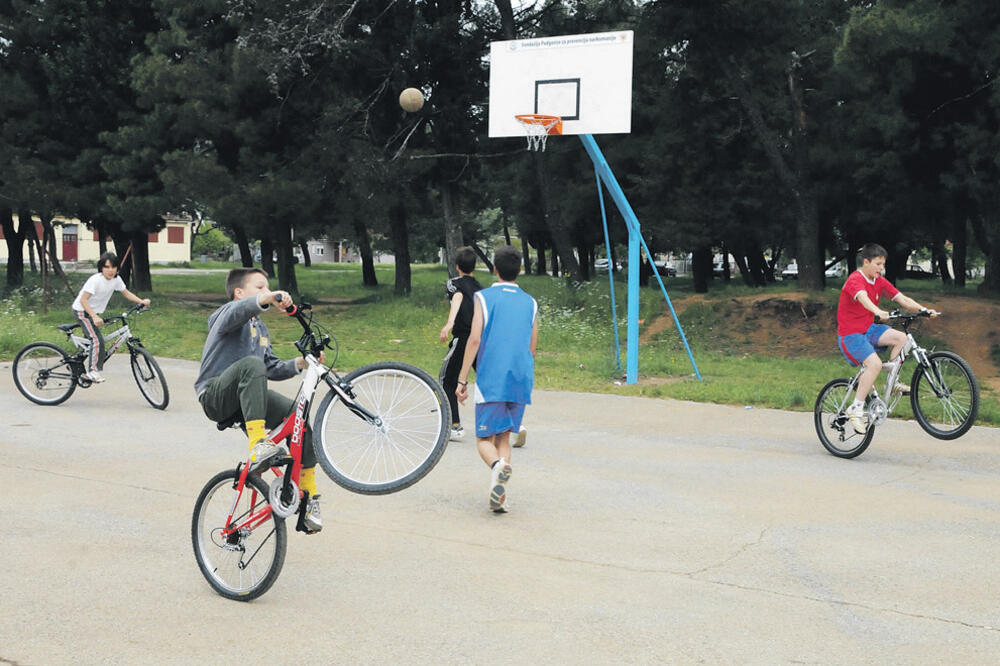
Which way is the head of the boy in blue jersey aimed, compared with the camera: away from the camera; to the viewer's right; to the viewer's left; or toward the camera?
away from the camera

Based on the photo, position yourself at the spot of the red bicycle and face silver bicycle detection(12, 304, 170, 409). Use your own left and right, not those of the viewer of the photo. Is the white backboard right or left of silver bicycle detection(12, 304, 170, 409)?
right

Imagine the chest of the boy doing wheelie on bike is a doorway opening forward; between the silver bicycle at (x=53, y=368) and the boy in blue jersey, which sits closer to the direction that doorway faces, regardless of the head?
the boy in blue jersey

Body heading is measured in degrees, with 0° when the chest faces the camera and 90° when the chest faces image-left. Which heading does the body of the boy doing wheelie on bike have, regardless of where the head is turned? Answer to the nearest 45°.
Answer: approximately 315°

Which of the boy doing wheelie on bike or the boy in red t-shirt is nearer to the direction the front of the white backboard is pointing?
the boy doing wheelie on bike

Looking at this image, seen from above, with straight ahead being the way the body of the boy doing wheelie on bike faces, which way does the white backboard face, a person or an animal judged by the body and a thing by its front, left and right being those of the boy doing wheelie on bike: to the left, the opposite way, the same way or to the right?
to the right

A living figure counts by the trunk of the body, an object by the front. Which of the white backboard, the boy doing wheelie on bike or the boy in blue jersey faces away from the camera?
the boy in blue jersey

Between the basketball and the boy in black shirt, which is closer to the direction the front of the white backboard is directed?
the boy in black shirt

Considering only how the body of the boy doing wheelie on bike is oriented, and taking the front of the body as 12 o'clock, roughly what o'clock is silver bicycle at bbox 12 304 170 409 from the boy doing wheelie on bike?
The silver bicycle is roughly at 7 o'clock from the boy doing wheelie on bike.

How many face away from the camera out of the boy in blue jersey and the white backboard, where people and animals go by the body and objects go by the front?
1

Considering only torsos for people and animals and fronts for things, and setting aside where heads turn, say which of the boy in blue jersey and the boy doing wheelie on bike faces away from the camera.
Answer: the boy in blue jersey

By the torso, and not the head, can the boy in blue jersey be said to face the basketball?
yes

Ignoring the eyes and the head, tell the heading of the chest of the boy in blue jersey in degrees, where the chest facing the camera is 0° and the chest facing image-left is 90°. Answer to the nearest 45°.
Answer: approximately 180°

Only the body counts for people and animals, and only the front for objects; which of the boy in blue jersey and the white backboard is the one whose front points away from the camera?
the boy in blue jersey

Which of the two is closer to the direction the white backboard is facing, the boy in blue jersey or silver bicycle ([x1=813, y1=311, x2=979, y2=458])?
the boy in blue jersey

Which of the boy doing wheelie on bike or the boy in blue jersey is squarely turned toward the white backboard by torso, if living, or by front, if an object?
the boy in blue jersey

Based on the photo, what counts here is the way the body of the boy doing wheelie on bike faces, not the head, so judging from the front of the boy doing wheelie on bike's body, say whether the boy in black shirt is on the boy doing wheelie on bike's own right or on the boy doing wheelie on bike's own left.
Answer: on the boy doing wheelie on bike's own left
